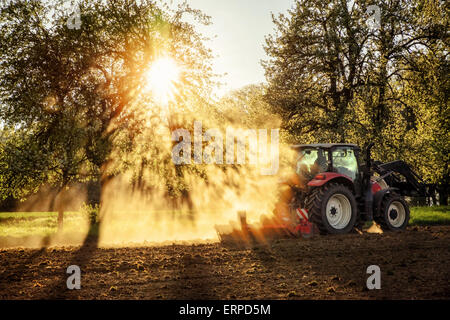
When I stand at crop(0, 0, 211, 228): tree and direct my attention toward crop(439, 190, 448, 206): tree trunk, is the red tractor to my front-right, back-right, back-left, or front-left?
front-right

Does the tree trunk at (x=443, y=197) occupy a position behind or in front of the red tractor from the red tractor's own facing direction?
in front

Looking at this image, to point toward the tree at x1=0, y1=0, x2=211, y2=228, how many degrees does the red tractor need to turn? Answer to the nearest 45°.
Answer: approximately 135° to its left

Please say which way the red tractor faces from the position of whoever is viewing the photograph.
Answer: facing away from the viewer and to the right of the viewer

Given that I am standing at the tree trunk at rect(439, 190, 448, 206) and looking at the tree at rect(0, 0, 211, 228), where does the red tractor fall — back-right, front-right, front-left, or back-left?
front-left

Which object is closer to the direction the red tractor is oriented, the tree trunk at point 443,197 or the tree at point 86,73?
the tree trunk
